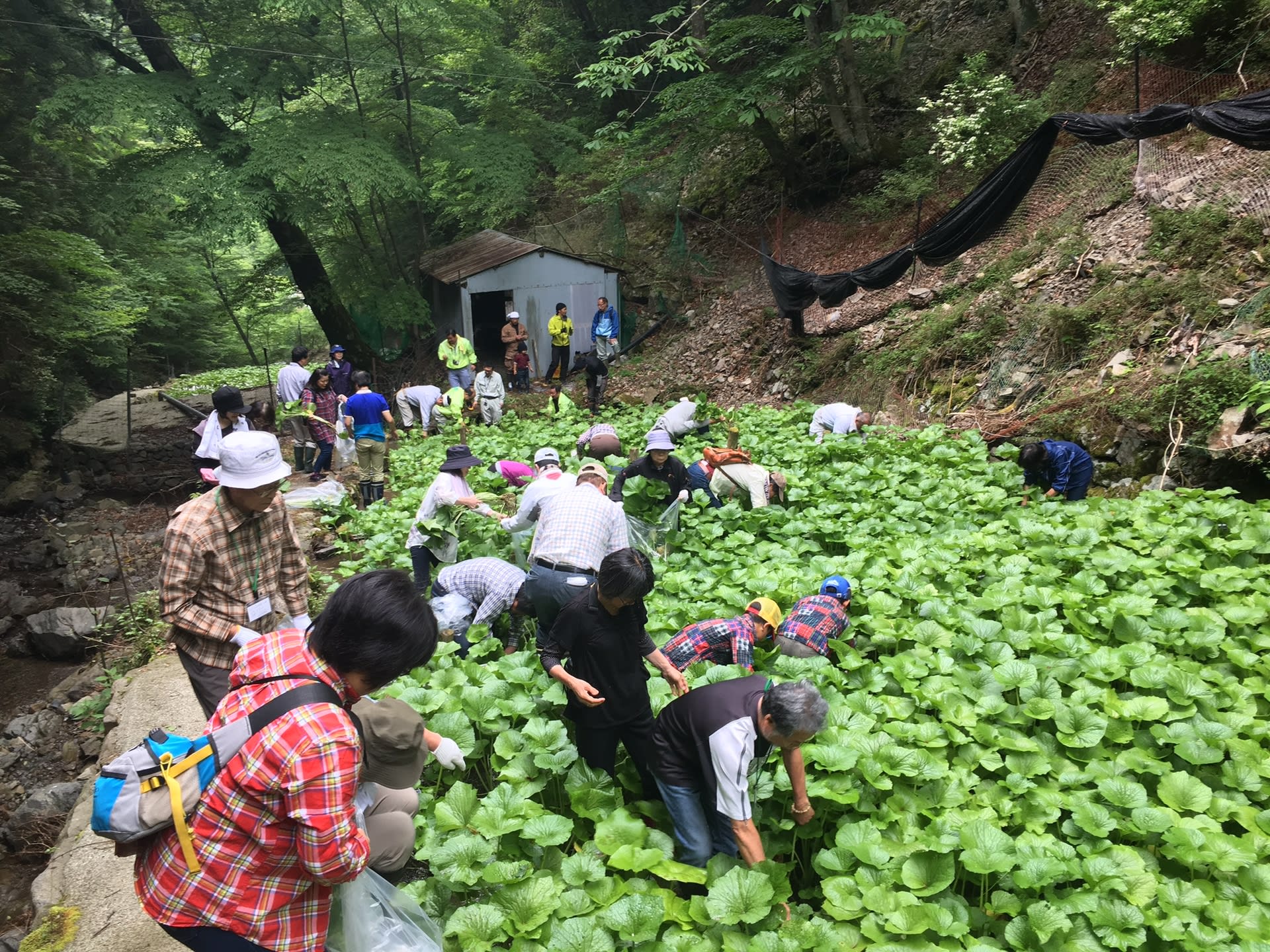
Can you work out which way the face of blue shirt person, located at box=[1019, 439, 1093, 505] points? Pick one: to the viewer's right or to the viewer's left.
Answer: to the viewer's left

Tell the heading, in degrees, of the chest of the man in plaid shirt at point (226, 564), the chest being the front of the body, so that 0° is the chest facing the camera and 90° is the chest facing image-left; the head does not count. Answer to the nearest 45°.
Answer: approximately 315°

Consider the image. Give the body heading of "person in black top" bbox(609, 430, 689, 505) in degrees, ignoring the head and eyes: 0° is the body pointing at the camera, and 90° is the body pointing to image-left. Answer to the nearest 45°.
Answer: approximately 0°
